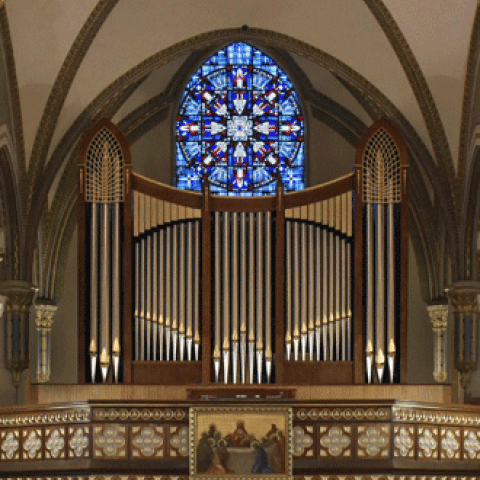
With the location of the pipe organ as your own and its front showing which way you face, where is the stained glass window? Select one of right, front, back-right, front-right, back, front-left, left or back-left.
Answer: back

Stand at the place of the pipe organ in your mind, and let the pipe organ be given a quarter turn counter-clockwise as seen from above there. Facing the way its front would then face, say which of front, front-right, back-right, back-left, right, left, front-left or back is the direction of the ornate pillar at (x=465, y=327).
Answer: front-left

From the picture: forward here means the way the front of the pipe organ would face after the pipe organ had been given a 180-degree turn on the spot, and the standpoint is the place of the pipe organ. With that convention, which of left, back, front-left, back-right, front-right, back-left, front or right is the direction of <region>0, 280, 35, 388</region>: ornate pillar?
front-left

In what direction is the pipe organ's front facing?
toward the camera

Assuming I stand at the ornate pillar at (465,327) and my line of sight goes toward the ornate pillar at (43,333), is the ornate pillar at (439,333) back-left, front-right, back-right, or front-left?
front-right

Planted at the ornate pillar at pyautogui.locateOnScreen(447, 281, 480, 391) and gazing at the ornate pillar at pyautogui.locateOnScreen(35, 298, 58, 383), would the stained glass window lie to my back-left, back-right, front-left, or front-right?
front-right

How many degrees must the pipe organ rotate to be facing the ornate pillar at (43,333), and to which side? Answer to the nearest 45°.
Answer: approximately 135° to its right
